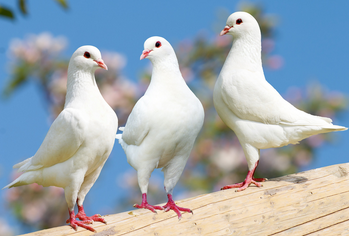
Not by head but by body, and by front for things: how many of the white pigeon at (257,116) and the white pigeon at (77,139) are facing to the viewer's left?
1

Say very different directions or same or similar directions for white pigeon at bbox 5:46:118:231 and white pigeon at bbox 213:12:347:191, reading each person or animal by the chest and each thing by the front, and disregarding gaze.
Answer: very different directions

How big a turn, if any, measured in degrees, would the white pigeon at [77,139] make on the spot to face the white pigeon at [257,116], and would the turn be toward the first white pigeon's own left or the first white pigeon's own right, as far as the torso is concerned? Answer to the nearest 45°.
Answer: approximately 45° to the first white pigeon's own left

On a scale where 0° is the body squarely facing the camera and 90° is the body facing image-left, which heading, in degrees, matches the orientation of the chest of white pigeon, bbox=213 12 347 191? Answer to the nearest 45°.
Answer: approximately 90°

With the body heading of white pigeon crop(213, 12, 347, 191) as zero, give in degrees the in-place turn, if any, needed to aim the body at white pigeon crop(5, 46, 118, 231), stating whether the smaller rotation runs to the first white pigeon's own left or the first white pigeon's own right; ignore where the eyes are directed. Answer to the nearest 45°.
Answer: approximately 45° to the first white pigeon's own left
